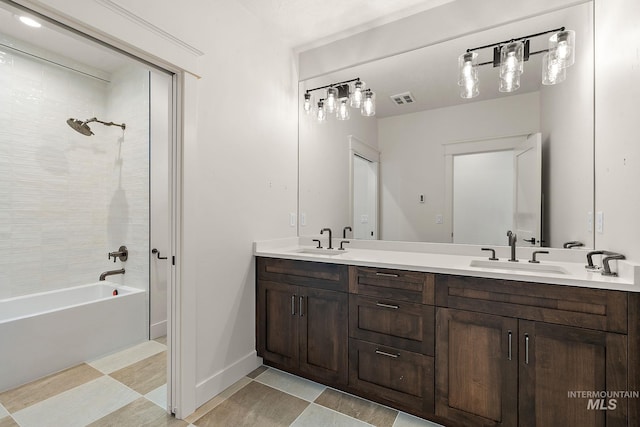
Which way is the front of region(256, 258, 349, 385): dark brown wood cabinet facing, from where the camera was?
facing the viewer and to the left of the viewer

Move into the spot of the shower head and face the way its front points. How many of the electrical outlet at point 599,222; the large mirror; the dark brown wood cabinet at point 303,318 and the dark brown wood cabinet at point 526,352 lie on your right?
0

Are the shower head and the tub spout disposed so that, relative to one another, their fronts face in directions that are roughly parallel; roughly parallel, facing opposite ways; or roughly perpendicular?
roughly parallel

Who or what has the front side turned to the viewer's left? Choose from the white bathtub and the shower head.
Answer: the shower head

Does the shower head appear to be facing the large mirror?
no

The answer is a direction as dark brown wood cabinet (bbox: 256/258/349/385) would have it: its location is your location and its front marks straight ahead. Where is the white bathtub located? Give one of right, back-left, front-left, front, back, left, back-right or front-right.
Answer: front-right

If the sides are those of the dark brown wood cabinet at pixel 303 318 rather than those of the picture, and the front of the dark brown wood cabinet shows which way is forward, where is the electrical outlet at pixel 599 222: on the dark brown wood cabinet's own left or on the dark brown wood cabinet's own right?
on the dark brown wood cabinet's own left

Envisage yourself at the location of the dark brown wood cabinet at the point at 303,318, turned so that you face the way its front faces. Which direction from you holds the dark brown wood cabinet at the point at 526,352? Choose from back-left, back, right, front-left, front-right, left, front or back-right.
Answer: left

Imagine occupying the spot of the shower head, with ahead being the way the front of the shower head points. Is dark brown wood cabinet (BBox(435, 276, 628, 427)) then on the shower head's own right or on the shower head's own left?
on the shower head's own left

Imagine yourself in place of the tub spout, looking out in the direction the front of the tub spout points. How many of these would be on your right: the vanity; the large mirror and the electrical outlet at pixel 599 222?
0

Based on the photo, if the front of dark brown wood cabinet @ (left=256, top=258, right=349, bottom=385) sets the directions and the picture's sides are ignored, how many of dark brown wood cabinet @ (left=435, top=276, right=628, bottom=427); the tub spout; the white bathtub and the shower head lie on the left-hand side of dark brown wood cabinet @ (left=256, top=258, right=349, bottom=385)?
1
